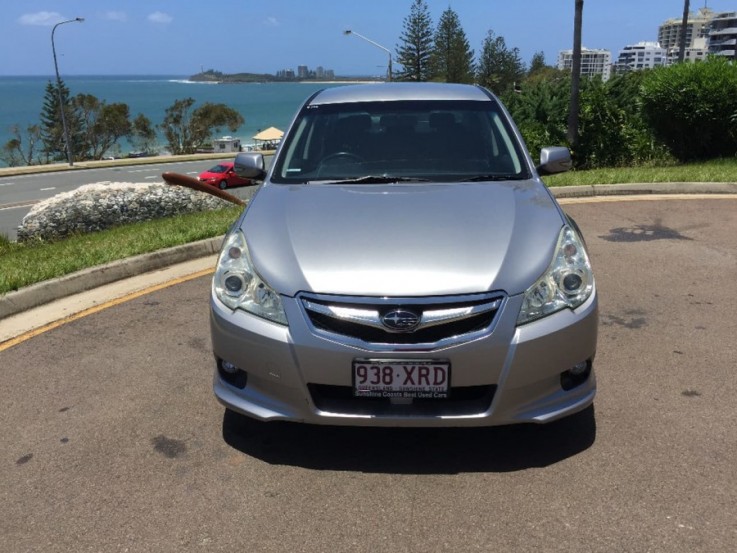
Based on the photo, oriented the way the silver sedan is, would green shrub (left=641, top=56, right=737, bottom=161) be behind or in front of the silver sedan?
behind

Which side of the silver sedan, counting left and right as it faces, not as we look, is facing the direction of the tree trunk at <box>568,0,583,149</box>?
back

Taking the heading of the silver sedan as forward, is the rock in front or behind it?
behind

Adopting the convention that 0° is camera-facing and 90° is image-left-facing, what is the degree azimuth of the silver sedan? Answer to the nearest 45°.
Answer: approximately 0°

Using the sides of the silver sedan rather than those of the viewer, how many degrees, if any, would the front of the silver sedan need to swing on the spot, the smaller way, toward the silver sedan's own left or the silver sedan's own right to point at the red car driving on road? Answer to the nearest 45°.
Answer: approximately 180°
